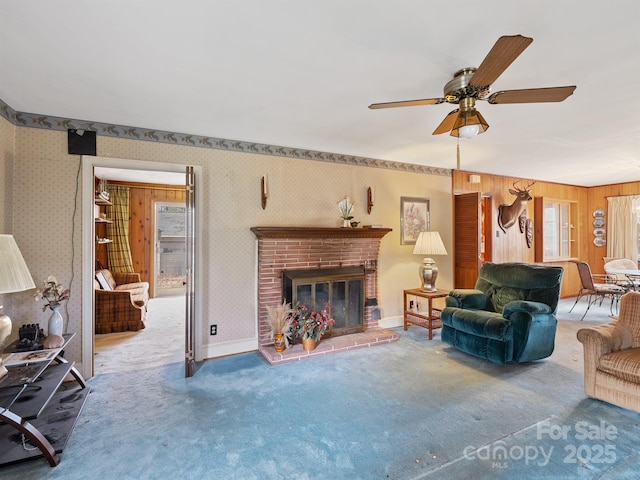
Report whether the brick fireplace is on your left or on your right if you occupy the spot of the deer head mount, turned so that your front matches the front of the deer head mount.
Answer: on your right

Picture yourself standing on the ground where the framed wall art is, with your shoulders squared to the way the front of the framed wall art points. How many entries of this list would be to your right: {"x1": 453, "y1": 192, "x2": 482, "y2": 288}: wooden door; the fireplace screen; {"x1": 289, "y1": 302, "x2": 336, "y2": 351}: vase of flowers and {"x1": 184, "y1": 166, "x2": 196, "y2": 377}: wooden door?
3

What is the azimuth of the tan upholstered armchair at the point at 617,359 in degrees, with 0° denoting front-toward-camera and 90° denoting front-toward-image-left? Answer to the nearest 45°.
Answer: approximately 45°

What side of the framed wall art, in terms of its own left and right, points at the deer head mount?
left

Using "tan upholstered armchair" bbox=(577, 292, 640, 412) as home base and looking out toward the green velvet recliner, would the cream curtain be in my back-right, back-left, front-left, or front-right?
front-right

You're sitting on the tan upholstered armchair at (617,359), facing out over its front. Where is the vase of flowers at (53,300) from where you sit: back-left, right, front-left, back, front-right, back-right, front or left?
front

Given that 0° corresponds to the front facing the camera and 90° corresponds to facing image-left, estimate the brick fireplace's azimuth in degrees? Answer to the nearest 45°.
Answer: approximately 315°

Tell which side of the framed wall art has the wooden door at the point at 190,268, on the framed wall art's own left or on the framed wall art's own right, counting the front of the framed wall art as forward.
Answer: on the framed wall art's own right

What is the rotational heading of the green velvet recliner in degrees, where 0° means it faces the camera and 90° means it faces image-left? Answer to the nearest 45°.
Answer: approximately 45°

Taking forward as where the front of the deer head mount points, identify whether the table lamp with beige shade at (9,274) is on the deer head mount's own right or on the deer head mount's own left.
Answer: on the deer head mount's own right

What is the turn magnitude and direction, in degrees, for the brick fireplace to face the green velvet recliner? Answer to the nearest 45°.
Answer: approximately 45° to its left

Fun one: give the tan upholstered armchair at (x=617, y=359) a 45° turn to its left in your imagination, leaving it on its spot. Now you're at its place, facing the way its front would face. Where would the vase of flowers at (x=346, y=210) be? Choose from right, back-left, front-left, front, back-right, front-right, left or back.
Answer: right

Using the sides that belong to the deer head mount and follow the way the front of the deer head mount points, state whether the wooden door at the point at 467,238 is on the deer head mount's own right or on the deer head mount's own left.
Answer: on the deer head mount's own right

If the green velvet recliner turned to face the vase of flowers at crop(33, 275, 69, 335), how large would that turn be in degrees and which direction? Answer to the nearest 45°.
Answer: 0° — it already faces it
